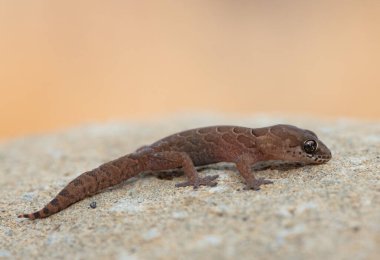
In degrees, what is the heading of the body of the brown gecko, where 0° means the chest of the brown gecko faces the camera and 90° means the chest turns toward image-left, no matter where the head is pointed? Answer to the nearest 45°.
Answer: approximately 270°
